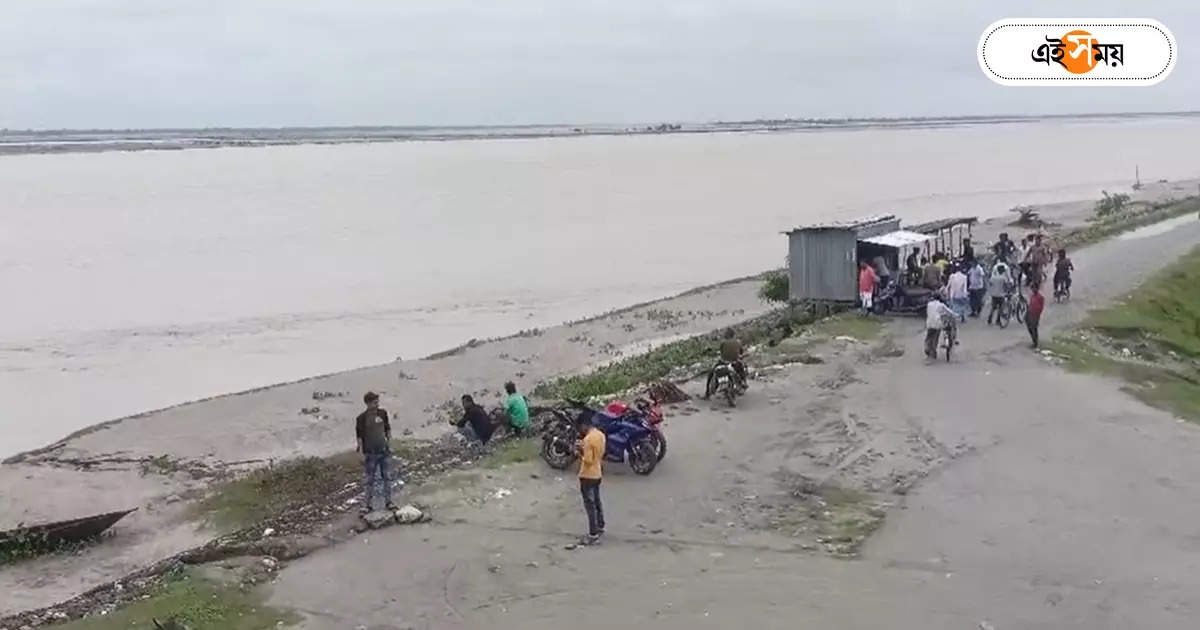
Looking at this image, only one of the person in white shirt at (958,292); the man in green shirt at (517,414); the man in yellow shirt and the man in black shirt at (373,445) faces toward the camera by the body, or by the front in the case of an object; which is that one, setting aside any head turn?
the man in black shirt

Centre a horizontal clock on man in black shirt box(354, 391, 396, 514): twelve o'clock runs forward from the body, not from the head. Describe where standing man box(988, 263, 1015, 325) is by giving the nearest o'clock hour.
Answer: The standing man is roughly at 8 o'clock from the man in black shirt.

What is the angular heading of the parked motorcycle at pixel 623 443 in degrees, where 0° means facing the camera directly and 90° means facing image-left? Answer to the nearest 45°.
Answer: approximately 315°

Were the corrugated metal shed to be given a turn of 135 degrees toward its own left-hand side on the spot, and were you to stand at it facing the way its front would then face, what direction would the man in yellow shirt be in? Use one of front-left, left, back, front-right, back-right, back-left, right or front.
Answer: back-left

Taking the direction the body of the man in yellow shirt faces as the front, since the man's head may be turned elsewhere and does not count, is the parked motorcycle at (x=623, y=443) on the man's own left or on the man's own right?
on the man's own right

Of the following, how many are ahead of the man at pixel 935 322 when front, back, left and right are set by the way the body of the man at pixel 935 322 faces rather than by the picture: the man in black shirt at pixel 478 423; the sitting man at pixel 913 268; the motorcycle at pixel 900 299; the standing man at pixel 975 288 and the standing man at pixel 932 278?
4

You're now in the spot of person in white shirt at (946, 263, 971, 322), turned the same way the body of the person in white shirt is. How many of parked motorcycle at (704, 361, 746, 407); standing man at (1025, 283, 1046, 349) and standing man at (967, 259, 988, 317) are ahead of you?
1

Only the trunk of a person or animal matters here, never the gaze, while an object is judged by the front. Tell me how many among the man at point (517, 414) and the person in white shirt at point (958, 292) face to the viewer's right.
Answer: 0

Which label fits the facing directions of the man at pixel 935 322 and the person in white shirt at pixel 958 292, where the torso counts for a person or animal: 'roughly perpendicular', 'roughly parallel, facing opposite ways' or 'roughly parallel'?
roughly parallel

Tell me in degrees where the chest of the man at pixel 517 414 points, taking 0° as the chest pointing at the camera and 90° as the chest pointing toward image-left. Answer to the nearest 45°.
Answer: approximately 135°

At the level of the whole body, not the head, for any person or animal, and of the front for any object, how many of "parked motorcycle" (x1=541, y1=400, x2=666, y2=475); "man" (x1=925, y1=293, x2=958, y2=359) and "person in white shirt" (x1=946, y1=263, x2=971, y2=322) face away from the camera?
2

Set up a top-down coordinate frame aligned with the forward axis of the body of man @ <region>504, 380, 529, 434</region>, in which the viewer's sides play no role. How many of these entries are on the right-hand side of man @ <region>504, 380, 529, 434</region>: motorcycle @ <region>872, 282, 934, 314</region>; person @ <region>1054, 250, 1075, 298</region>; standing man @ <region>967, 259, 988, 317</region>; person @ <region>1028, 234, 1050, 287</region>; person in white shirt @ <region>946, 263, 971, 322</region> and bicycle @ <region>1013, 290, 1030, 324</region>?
6

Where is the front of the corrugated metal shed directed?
to the viewer's right

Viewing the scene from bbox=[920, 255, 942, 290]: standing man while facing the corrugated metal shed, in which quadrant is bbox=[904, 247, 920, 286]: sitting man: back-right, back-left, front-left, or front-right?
front-right
